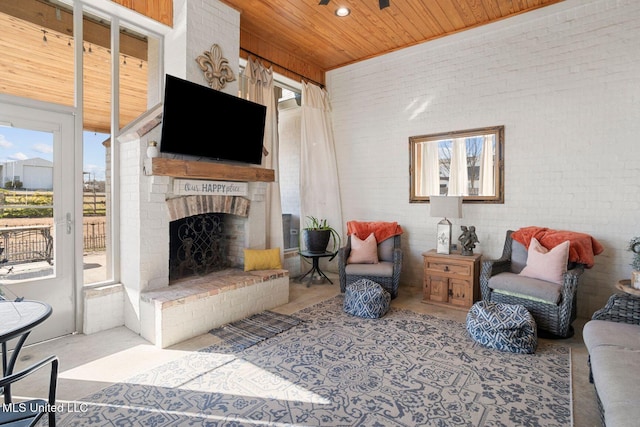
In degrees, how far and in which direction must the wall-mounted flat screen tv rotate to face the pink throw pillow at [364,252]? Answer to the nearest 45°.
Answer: approximately 45° to its left

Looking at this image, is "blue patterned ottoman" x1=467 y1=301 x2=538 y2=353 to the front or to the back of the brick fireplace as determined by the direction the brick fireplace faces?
to the front

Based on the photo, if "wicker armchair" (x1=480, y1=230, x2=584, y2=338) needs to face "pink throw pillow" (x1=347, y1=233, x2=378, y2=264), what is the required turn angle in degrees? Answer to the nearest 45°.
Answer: approximately 45° to its right

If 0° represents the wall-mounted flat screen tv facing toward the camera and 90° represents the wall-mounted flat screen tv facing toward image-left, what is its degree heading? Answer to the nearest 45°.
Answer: approximately 315°

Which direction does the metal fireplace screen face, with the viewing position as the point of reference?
facing the viewer and to the right of the viewer

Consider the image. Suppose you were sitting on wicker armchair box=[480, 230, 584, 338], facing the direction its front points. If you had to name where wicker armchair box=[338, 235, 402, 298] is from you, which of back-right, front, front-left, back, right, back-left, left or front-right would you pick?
front-right

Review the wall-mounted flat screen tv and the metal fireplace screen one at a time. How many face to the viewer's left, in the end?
0

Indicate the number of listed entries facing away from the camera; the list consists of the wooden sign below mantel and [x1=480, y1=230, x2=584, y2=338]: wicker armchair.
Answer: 0

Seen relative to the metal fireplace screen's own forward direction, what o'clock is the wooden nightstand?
The wooden nightstand is roughly at 11 o'clock from the metal fireplace screen.

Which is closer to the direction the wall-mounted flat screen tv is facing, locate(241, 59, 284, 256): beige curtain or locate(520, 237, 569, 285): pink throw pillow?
the pink throw pillow

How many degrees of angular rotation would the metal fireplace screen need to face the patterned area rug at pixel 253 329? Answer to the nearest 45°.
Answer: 0° — it already faces it
